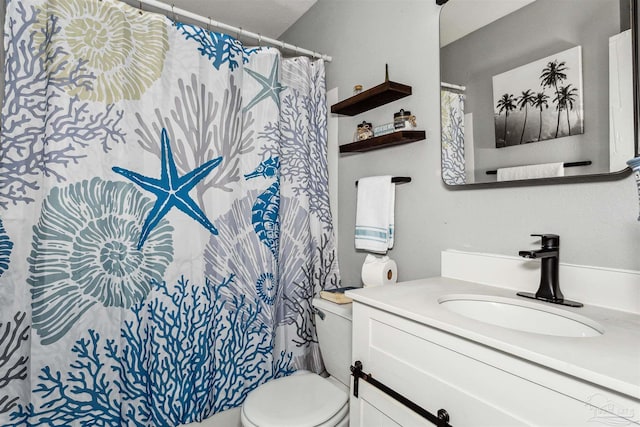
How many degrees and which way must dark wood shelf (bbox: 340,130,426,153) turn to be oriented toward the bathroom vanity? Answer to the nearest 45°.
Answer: approximately 45° to its left

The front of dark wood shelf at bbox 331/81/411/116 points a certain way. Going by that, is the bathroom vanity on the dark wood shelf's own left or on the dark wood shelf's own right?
on the dark wood shelf's own left

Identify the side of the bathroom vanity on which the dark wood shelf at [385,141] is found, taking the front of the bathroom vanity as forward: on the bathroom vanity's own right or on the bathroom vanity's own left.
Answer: on the bathroom vanity's own right

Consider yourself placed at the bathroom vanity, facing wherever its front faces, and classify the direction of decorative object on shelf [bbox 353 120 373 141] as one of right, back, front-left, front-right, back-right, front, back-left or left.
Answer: right

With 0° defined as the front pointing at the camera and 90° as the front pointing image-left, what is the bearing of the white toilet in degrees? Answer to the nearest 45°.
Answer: approximately 45°

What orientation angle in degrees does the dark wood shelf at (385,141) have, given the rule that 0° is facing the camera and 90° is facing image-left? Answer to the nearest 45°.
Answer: approximately 45°
